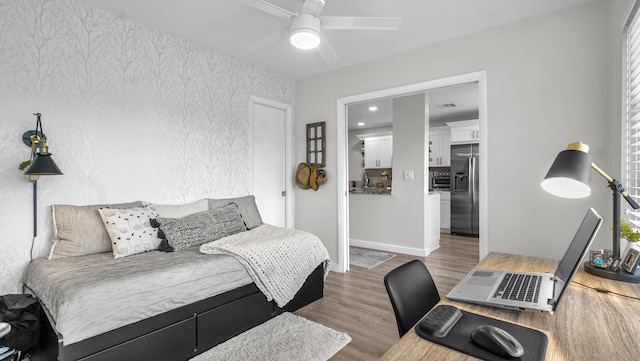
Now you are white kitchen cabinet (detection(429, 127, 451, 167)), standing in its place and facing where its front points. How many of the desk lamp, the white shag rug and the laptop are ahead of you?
3

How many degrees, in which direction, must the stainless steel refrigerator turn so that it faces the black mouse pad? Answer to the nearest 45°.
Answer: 0° — it already faces it

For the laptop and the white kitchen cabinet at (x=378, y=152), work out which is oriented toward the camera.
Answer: the white kitchen cabinet

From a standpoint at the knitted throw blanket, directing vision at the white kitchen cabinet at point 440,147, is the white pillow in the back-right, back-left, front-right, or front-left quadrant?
back-left

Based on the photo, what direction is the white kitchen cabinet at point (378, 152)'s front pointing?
toward the camera

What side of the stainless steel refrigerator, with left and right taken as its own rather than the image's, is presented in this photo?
front

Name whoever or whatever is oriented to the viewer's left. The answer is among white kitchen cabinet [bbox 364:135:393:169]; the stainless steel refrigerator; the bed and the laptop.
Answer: the laptop

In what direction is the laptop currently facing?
to the viewer's left

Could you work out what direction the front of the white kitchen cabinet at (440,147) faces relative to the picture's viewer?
facing the viewer

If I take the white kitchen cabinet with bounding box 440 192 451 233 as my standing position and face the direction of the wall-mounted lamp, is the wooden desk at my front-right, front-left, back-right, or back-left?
front-left

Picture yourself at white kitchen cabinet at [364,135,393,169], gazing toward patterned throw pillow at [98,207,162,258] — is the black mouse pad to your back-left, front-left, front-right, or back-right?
front-left

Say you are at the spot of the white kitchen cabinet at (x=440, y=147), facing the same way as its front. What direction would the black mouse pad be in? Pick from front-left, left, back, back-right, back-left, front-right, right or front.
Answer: front

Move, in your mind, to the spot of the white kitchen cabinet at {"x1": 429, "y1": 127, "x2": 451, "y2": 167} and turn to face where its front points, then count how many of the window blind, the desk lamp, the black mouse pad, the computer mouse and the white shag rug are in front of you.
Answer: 5

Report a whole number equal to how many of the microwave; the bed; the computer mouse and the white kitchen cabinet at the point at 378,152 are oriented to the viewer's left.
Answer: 0

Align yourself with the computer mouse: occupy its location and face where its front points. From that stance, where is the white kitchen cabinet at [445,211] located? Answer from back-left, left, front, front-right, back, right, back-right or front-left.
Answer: back-left

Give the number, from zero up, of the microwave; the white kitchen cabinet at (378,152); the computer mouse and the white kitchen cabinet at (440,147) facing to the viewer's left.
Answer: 0

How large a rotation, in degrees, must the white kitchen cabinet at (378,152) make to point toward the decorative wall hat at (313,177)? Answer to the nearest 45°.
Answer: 0° — it already faces it

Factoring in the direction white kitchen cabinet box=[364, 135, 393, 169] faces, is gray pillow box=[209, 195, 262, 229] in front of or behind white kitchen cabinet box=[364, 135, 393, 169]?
in front

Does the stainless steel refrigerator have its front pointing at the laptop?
yes

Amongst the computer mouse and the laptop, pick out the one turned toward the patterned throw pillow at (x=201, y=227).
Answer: the laptop
